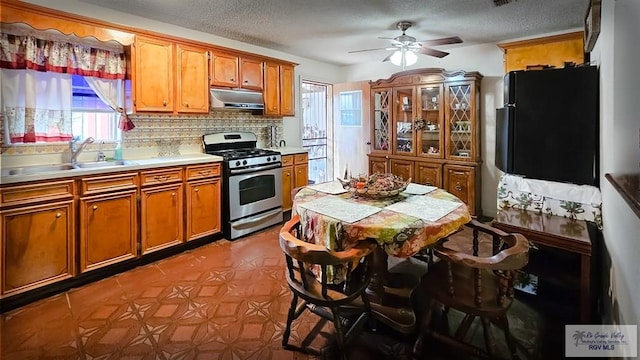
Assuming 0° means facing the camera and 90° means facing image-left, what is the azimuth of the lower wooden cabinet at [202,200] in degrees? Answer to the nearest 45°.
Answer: approximately 315°

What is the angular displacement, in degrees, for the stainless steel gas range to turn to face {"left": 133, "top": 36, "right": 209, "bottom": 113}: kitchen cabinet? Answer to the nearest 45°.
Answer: approximately 90° to its right

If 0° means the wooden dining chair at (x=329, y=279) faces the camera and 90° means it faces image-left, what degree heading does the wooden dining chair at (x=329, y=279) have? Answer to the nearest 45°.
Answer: approximately 225°

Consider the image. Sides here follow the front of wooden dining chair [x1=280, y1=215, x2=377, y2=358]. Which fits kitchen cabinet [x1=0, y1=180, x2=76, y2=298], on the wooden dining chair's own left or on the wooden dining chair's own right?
on the wooden dining chair's own left

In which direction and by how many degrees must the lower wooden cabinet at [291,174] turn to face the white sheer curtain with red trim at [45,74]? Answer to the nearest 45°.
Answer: approximately 90° to its right

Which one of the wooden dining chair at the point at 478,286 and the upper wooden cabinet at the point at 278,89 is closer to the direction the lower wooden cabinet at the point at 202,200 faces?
the wooden dining chair

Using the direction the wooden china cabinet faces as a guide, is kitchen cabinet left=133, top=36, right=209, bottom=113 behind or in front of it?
in front

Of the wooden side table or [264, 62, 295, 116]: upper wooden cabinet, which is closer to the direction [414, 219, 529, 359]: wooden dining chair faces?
the upper wooden cabinet
